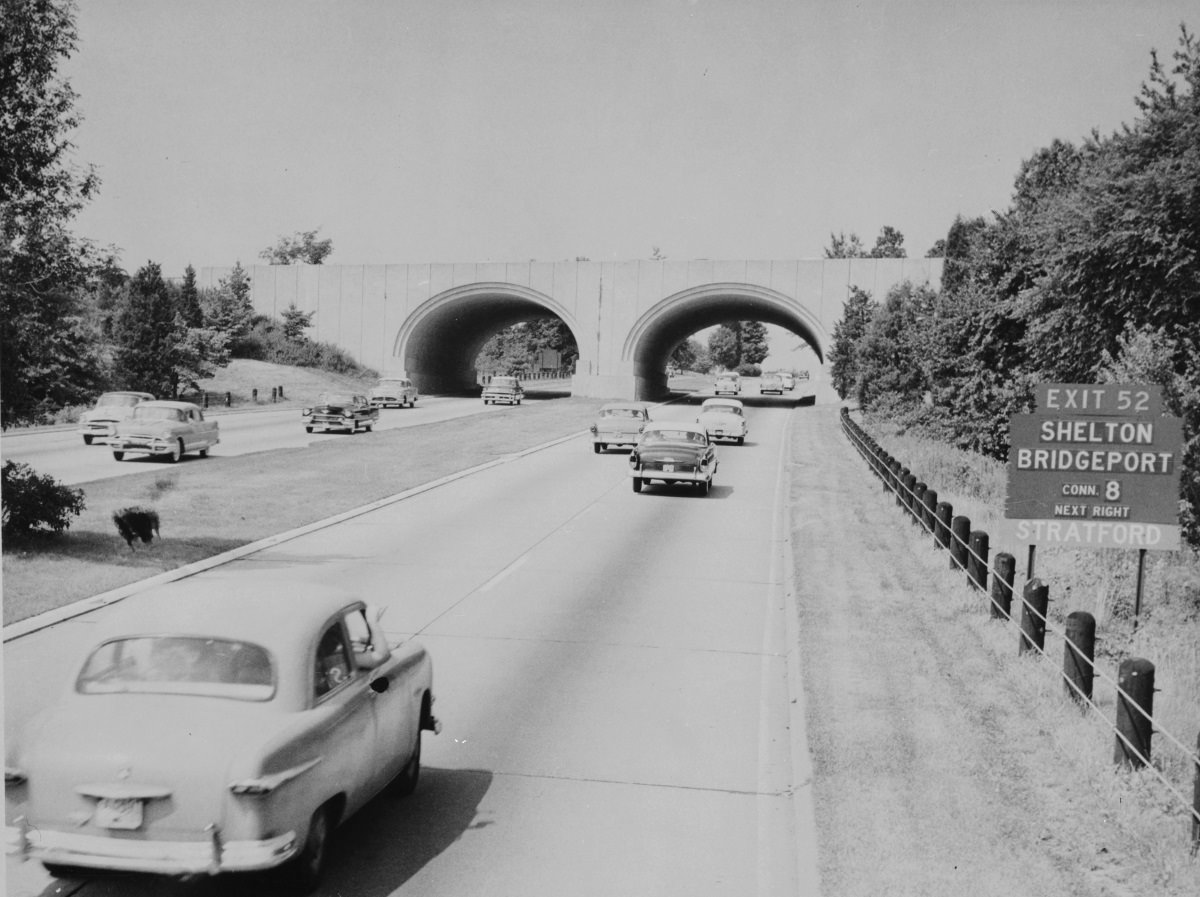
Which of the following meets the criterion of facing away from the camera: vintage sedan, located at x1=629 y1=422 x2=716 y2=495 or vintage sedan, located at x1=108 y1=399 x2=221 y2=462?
vintage sedan, located at x1=629 y1=422 x2=716 y2=495

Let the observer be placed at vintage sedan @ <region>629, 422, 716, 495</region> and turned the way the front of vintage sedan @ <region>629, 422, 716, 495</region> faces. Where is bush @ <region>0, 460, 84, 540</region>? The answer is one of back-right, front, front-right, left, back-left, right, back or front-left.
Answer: back-left

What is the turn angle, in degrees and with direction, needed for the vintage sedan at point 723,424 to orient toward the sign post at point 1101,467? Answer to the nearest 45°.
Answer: approximately 180°

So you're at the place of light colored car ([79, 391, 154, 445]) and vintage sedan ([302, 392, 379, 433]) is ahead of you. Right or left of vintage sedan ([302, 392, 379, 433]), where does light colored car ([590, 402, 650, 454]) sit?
right

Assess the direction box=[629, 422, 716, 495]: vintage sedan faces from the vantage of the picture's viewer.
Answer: facing away from the viewer

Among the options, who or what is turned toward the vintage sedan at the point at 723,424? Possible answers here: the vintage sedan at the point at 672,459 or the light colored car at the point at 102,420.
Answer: the vintage sedan at the point at 672,459

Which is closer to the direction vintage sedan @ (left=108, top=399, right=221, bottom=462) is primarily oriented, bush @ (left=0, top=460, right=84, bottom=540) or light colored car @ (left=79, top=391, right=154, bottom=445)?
the bush

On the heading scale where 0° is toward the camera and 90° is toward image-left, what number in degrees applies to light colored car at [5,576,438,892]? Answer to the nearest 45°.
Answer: approximately 225°

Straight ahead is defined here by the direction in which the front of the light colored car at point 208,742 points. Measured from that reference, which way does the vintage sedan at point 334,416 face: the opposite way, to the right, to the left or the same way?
the opposite way

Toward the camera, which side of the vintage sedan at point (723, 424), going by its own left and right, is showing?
back

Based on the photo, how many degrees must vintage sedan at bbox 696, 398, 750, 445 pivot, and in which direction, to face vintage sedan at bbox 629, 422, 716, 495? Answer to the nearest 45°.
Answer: approximately 180°
